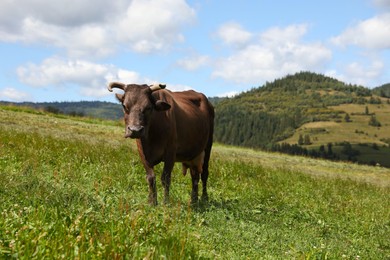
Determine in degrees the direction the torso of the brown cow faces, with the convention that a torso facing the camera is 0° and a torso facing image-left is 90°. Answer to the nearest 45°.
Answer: approximately 45°
